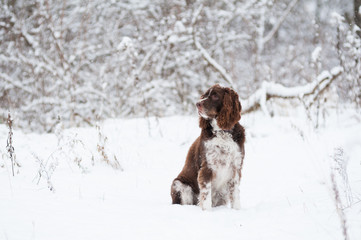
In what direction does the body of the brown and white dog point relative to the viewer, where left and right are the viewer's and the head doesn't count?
facing the viewer and to the right of the viewer
